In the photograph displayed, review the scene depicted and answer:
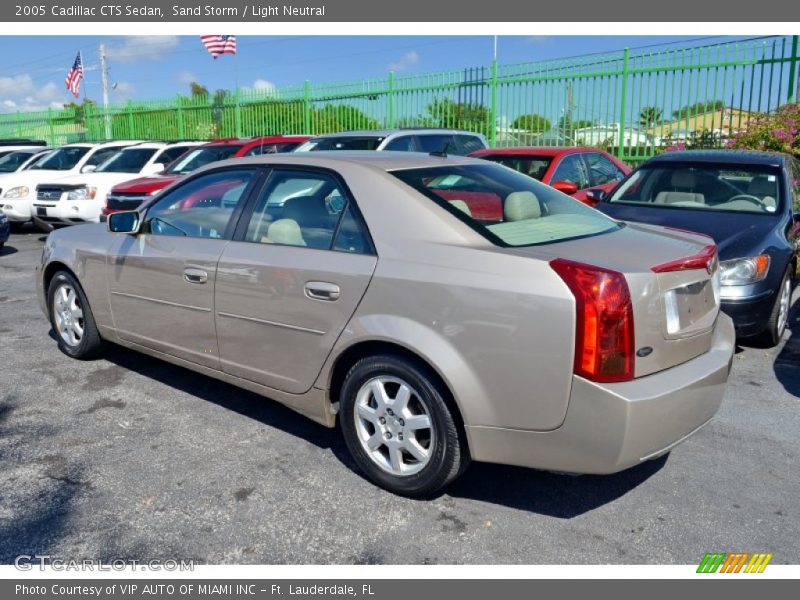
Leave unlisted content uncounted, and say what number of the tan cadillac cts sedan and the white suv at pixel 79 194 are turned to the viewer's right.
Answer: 0

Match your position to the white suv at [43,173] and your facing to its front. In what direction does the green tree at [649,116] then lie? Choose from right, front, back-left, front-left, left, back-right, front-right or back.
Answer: left

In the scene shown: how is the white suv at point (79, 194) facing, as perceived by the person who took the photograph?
facing the viewer and to the left of the viewer

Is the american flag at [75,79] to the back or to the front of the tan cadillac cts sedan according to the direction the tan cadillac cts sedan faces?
to the front

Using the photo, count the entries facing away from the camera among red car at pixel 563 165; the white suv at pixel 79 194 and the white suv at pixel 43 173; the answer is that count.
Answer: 0

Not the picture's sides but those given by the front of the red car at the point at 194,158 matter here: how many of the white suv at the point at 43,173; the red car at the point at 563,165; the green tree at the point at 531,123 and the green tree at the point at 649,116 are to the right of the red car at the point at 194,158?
1

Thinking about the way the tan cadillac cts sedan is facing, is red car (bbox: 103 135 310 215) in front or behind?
in front

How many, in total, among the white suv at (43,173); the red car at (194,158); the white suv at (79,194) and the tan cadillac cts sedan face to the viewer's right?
0

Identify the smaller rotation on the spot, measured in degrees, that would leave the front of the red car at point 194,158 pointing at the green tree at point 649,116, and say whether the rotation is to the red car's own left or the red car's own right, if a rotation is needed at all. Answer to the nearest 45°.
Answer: approximately 135° to the red car's own left

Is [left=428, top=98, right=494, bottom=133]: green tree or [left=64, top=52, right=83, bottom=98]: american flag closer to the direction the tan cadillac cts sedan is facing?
the american flag

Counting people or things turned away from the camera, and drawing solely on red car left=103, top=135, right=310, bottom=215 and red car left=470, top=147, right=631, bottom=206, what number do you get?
0

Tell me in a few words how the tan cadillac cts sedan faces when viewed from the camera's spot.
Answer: facing away from the viewer and to the left of the viewer

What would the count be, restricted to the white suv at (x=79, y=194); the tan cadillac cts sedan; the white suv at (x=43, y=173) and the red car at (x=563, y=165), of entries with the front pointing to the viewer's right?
0

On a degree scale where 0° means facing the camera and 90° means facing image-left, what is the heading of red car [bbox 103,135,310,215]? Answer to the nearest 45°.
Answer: approximately 45°

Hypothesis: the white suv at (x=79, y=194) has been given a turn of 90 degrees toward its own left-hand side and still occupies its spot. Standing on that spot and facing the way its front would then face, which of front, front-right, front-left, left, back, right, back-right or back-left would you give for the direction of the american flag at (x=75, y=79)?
back-left

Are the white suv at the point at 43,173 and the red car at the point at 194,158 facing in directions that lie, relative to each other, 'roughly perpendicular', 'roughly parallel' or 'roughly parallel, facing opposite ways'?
roughly parallel

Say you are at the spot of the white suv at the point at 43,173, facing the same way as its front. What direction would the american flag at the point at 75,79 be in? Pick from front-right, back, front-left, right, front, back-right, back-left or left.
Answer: back-right

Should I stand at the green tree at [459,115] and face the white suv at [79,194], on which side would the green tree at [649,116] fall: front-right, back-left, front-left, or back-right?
back-left

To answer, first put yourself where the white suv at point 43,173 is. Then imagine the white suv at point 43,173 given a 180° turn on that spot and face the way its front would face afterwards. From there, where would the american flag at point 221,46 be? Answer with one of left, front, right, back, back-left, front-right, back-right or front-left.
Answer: front

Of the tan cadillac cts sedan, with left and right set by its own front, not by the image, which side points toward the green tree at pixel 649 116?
right
